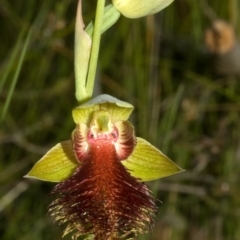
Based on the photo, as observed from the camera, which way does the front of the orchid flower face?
facing the viewer
